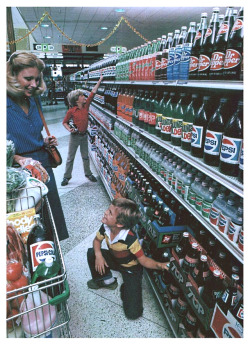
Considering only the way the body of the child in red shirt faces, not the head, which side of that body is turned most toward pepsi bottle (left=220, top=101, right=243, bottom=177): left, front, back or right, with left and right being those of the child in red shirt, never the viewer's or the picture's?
front

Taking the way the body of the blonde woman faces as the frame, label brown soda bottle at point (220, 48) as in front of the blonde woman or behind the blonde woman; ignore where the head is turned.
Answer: in front

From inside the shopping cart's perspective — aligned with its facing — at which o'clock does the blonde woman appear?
The blonde woman is roughly at 6 o'clock from the shopping cart.

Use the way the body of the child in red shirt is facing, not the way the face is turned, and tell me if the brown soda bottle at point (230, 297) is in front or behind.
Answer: in front

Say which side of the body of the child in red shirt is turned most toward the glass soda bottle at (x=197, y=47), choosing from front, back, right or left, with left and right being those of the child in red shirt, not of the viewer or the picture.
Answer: front
